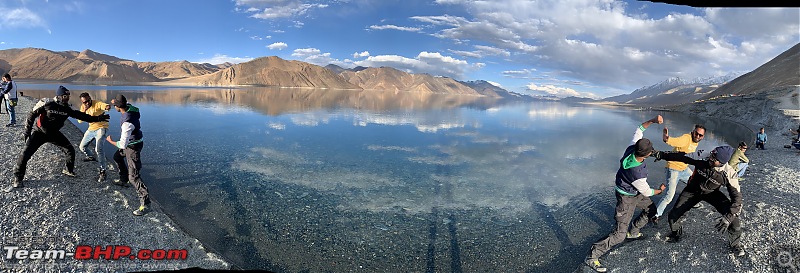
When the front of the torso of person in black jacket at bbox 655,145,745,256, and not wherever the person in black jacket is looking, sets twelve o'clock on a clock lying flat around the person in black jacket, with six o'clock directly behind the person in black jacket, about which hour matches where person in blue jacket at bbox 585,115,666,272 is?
The person in blue jacket is roughly at 12 o'clock from the person in black jacket.

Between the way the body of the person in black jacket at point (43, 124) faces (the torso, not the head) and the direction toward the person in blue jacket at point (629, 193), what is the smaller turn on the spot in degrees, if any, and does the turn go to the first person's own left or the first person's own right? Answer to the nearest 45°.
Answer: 0° — they already face them

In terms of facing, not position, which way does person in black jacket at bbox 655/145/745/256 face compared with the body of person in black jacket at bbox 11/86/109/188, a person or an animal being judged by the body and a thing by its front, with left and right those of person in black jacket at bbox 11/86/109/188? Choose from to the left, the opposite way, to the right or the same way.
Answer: the opposite way

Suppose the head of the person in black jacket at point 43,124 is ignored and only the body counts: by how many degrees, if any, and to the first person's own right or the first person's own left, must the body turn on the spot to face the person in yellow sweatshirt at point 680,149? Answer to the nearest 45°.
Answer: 0° — they already face them

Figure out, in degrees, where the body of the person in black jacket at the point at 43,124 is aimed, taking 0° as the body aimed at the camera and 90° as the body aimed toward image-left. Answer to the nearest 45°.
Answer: approximately 315°

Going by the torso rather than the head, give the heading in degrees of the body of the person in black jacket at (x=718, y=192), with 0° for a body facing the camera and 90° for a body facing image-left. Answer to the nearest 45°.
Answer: approximately 45°
